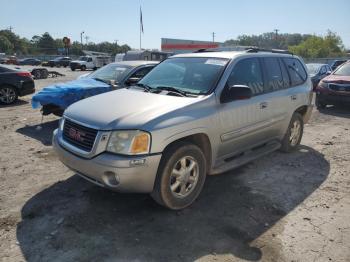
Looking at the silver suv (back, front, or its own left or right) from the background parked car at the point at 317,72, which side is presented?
back

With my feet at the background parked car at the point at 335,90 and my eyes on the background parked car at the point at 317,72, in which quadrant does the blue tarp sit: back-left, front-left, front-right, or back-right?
back-left

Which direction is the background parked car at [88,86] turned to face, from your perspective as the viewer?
facing the viewer and to the left of the viewer

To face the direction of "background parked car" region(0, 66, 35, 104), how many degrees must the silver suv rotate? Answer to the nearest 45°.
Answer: approximately 90° to its right

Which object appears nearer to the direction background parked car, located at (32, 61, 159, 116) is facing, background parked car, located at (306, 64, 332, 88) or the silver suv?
the silver suv

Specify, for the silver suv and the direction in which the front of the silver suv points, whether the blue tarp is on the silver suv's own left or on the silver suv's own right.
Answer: on the silver suv's own right

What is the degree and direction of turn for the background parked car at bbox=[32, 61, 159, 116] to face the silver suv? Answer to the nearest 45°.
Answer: approximately 45° to its left

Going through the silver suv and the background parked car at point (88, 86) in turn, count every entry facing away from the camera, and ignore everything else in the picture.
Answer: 0

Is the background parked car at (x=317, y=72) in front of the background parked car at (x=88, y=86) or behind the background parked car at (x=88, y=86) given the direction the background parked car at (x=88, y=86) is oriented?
behind

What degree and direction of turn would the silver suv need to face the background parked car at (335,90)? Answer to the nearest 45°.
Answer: approximately 180°

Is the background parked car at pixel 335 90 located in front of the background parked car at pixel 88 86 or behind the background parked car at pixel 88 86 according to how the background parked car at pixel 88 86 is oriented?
behind

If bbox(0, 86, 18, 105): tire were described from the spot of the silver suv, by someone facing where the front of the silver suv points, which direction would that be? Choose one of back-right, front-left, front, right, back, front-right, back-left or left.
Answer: right
